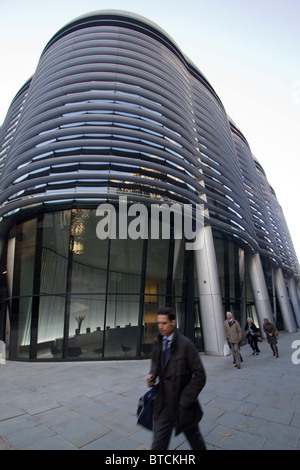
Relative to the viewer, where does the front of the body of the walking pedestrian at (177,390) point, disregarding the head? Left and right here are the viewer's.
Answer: facing the viewer and to the left of the viewer

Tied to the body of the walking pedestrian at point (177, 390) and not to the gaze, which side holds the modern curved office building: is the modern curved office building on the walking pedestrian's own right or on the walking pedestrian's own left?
on the walking pedestrian's own right

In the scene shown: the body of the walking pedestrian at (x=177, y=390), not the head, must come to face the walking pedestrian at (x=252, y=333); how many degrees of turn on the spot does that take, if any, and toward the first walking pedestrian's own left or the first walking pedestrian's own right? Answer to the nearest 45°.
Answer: approximately 135° to the first walking pedestrian's own right

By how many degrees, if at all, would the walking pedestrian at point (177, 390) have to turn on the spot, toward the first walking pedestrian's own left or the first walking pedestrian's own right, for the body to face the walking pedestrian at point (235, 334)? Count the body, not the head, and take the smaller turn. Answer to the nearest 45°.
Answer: approximately 135° to the first walking pedestrian's own right
